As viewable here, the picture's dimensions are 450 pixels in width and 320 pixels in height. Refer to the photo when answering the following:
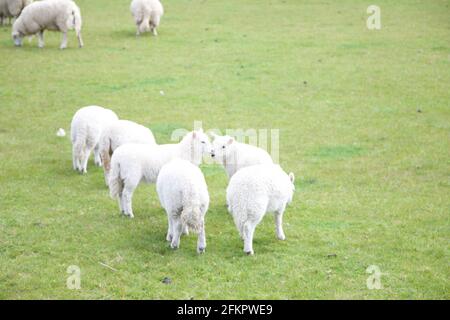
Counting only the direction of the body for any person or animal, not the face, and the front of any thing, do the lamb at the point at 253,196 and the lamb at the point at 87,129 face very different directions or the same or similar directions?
same or similar directions

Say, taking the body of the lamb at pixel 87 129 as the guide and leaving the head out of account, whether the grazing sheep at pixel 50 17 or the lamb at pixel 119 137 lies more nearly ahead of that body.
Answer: the grazing sheep

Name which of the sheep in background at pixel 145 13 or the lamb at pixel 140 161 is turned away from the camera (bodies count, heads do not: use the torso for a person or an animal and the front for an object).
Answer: the sheep in background

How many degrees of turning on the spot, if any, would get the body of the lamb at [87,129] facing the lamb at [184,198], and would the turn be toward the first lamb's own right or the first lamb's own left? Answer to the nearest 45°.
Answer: approximately 135° to the first lamb's own right

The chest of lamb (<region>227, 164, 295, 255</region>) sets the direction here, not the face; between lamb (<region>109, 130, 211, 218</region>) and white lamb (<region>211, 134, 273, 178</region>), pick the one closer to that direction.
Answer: the white lamb

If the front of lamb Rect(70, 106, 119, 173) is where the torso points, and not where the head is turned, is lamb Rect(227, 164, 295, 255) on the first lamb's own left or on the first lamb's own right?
on the first lamb's own right

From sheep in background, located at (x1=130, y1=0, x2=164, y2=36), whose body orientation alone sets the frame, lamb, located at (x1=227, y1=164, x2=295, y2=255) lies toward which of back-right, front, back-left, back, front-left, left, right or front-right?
back

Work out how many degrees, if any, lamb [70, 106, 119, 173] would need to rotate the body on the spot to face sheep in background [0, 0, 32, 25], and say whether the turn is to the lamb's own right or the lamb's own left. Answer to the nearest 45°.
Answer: approximately 45° to the lamb's own left

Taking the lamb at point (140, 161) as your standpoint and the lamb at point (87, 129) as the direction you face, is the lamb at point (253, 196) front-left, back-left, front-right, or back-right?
back-right

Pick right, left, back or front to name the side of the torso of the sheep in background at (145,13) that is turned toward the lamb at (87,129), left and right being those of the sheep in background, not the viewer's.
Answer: back

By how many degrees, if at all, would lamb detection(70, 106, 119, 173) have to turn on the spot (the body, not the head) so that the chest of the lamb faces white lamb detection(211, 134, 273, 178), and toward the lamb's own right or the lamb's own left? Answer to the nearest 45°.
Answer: approximately 90° to the lamb's own right

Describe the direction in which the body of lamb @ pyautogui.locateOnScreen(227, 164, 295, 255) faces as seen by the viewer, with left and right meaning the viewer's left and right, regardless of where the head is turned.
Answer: facing away from the viewer and to the right of the viewer

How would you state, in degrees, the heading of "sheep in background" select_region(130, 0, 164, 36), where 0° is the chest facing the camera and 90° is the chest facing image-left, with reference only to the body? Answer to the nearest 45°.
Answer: approximately 180°

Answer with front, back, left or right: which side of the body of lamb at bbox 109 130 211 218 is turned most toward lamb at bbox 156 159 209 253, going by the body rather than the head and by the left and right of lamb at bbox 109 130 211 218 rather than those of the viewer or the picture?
right

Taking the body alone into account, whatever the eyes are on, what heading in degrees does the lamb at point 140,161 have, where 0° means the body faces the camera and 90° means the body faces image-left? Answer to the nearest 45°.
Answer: approximately 270°

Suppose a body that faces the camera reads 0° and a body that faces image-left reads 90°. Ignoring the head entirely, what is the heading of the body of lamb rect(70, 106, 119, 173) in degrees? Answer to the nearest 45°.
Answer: approximately 225°

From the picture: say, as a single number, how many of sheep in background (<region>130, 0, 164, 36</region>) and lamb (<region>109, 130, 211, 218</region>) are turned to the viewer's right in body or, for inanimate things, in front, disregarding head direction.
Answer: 1

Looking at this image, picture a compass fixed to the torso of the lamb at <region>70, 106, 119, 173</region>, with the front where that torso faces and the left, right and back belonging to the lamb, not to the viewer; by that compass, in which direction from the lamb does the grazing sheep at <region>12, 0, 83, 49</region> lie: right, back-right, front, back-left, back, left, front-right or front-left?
front-left

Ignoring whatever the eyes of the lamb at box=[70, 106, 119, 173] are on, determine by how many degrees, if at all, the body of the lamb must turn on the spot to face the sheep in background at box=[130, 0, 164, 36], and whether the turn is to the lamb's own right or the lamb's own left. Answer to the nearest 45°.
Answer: approximately 45° to the lamb's own left
